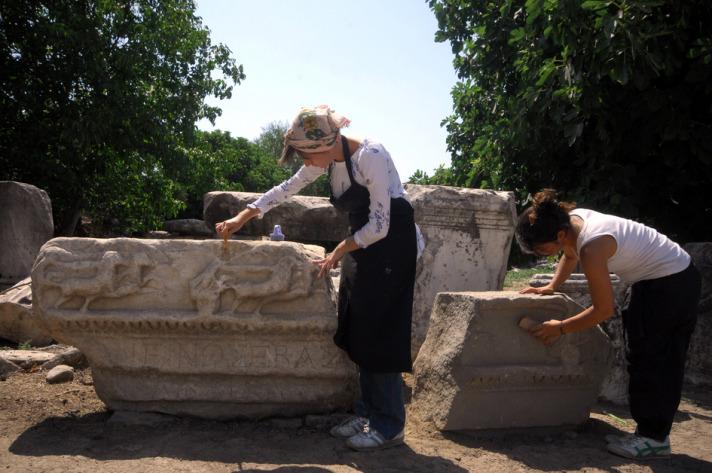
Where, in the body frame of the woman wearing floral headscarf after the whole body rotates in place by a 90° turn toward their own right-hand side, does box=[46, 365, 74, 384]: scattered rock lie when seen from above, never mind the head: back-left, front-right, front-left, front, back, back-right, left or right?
front-left

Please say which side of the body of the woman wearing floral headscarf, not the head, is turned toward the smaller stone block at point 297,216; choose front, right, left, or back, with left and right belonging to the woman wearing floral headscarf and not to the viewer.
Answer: right

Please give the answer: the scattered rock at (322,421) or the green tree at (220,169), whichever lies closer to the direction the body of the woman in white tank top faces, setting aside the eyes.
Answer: the scattered rock

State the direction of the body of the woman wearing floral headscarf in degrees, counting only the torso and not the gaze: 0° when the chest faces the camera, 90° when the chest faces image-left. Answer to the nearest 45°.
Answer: approximately 90°

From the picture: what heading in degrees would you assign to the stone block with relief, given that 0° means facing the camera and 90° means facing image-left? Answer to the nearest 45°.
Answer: approximately 0°

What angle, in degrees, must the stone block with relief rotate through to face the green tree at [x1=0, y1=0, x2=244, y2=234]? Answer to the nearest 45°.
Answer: approximately 180°

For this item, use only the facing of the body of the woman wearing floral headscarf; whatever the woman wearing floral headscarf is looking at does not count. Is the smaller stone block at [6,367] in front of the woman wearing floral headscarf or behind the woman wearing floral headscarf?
in front

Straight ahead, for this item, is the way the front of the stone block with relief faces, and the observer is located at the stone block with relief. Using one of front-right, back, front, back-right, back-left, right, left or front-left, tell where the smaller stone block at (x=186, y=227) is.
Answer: back

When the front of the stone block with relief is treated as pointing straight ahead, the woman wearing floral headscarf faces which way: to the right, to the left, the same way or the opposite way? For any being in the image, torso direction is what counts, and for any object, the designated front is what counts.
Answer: to the right

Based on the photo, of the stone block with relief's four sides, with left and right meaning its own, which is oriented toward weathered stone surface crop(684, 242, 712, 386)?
left

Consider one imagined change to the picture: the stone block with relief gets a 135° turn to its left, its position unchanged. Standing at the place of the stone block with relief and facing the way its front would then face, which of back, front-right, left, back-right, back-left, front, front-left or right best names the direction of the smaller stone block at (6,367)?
left

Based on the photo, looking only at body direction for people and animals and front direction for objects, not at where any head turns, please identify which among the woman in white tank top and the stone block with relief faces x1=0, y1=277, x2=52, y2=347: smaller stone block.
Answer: the woman in white tank top

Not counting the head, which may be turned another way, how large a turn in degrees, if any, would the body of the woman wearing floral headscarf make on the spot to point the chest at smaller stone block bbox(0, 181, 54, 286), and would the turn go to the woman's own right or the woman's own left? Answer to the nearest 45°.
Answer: approximately 45° to the woman's own right

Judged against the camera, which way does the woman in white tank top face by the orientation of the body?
to the viewer's left

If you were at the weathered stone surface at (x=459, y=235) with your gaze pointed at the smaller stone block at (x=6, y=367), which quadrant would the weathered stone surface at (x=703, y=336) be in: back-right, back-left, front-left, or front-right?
back-left
